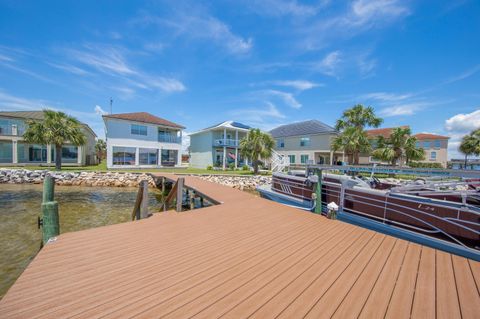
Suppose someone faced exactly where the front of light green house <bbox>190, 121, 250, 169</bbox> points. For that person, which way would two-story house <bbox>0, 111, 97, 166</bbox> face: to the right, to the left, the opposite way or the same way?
the same way

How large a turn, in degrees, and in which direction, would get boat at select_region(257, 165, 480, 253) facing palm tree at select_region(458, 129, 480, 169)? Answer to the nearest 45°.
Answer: approximately 45° to its right

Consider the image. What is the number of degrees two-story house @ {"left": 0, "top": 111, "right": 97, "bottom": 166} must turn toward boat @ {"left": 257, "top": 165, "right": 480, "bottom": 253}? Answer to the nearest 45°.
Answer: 0° — it already faces it

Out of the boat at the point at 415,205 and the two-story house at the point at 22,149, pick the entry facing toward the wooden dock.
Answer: the two-story house

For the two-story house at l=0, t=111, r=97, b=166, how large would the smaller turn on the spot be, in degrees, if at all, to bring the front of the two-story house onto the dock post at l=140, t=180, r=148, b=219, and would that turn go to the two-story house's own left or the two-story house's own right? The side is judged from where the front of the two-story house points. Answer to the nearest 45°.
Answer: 0° — it already faces it

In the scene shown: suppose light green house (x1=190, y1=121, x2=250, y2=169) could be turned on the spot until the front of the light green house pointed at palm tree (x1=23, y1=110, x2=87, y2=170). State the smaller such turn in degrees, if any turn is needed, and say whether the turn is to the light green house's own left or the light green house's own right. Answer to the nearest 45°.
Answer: approximately 90° to the light green house's own right

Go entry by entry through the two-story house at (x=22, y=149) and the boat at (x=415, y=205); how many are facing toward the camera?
1

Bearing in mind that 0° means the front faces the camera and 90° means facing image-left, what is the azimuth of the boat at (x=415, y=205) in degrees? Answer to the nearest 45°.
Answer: approximately 135°

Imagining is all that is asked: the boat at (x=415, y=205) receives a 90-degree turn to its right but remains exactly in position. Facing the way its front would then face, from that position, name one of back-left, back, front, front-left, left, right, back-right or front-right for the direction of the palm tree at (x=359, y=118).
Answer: front-left

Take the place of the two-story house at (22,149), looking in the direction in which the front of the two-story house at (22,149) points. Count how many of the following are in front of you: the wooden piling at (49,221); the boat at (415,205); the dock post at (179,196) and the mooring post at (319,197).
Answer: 4

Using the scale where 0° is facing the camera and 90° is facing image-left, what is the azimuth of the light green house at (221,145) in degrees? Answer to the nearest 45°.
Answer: approximately 315°

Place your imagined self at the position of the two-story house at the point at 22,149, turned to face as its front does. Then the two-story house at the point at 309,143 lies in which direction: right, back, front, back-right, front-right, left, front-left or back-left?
front-left

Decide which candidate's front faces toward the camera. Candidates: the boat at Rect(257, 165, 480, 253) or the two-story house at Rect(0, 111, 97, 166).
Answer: the two-story house

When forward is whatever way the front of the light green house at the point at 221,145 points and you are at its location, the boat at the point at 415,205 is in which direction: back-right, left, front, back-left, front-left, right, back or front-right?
front-right

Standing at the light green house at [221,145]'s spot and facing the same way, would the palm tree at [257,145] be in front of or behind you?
in front

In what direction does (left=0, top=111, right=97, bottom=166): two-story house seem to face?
toward the camera

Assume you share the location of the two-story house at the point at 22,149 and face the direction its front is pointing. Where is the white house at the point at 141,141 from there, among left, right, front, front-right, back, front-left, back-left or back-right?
front-left
